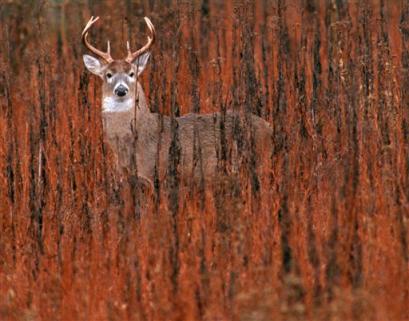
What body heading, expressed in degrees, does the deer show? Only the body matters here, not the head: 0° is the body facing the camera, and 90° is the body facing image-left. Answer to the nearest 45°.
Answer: approximately 90°
